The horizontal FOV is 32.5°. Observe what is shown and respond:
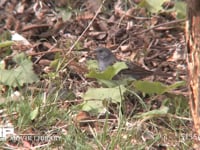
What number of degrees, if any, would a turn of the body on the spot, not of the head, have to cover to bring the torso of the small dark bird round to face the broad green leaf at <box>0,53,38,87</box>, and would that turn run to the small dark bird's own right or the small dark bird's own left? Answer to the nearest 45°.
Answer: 0° — it already faces it

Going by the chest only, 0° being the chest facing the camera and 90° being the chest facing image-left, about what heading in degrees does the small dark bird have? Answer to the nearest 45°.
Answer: approximately 90°

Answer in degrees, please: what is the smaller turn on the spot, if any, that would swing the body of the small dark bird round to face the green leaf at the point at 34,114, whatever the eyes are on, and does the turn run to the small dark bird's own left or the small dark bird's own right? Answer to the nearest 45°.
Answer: approximately 45° to the small dark bird's own left
